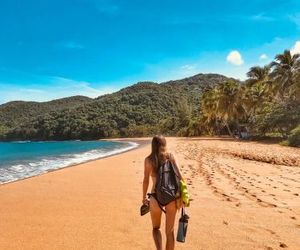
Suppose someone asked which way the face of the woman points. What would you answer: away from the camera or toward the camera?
away from the camera

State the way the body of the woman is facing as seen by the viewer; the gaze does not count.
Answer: away from the camera
